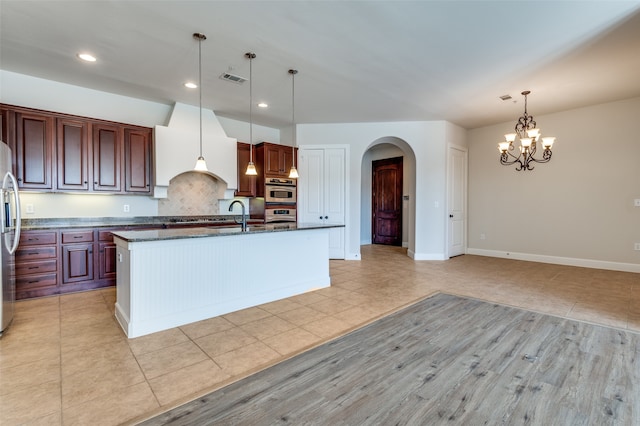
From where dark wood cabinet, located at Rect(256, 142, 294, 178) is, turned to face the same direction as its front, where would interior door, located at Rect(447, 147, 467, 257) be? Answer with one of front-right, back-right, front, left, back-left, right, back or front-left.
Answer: front-left

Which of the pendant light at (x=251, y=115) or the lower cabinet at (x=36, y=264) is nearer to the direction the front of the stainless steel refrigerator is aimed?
the pendant light

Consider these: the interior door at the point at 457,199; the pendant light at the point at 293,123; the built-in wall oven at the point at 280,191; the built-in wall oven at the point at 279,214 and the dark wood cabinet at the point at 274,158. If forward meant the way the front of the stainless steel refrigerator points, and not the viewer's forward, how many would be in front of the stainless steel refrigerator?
5

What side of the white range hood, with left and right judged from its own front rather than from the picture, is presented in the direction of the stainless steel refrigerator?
right

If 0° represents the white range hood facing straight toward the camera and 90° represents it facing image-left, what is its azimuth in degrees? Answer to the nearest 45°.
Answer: approximately 315°

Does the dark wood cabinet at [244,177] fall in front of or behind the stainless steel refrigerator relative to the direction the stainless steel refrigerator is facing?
in front

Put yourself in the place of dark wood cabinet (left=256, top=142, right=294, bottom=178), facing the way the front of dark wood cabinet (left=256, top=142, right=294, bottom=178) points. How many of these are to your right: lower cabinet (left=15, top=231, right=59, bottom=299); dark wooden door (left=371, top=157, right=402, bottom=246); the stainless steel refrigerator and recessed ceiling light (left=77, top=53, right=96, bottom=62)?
3

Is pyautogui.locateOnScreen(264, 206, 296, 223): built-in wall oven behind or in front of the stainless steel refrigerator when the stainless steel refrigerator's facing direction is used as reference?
in front

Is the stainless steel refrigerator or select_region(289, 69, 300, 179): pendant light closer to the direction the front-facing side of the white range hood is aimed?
the pendant light

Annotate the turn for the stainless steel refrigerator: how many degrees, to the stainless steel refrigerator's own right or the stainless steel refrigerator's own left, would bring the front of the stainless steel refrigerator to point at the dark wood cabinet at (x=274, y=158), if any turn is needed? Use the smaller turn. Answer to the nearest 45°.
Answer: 0° — it already faces it

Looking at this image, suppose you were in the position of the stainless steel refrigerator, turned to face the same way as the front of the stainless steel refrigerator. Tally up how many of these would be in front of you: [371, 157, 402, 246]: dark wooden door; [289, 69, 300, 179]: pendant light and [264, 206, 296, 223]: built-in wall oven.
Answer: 3

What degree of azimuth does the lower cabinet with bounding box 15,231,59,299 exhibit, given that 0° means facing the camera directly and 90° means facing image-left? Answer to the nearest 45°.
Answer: approximately 0°

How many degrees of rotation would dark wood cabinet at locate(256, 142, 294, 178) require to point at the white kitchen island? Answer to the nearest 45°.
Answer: approximately 45° to its right

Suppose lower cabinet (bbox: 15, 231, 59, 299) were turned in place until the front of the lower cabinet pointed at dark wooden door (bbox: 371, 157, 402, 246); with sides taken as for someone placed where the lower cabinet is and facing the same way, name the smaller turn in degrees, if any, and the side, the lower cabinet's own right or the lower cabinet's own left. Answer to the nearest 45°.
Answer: approximately 90° to the lower cabinet's own left
